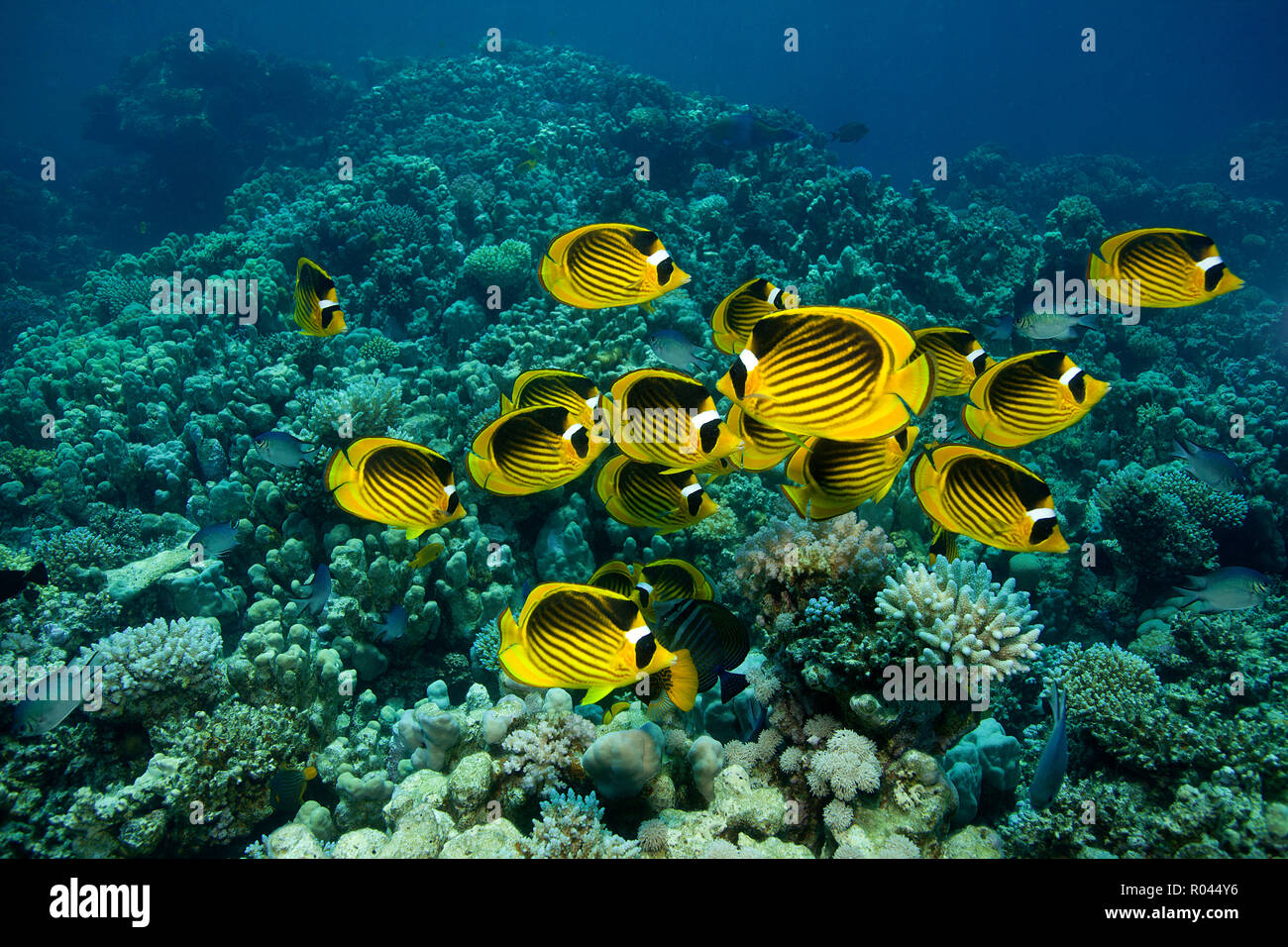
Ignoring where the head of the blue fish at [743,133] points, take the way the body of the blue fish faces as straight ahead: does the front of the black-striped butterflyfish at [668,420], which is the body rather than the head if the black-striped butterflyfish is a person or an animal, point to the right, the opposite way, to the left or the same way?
the opposite way

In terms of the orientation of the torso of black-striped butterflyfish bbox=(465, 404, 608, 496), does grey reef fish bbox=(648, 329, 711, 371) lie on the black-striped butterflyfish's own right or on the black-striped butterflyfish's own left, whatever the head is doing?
on the black-striped butterflyfish's own left

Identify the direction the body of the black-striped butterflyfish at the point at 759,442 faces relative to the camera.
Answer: to the viewer's right

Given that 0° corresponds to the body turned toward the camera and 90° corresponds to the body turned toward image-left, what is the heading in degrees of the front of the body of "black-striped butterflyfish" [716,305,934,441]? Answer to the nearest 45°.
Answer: approximately 90°

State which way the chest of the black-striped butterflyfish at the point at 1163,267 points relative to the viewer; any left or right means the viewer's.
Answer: facing to the right of the viewer

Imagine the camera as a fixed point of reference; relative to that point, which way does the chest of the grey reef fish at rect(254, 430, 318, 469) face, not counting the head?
to the viewer's left
